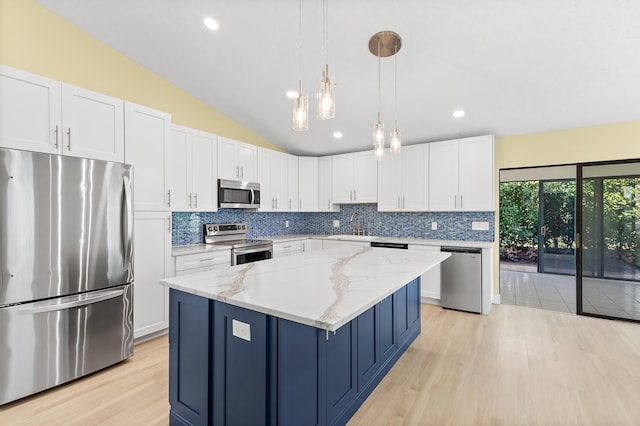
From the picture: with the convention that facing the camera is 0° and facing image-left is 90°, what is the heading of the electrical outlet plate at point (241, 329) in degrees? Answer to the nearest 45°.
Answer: approximately 45°

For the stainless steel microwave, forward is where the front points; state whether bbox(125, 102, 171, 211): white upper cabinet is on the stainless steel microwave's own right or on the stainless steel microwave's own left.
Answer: on the stainless steel microwave's own right

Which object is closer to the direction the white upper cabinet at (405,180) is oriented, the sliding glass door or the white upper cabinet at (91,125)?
the white upper cabinet

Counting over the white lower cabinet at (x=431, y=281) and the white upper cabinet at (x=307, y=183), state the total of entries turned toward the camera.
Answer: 2

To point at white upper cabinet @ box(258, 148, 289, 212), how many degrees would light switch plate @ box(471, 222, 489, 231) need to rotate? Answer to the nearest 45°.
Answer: approximately 90° to its right

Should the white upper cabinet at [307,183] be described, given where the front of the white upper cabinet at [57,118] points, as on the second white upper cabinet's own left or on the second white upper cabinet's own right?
on the second white upper cabinet's own left

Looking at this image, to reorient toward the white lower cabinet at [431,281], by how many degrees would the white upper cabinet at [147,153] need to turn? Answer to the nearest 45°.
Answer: approximately 45° to its left

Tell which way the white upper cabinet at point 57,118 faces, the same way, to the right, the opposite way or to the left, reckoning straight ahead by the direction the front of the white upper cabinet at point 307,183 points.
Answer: to the left

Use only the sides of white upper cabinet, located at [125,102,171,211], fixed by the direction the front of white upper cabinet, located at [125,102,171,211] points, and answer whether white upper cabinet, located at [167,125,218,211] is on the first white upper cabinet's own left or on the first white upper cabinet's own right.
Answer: on the first white upper cabinet's own left
